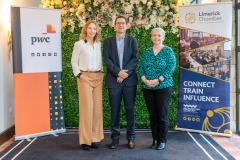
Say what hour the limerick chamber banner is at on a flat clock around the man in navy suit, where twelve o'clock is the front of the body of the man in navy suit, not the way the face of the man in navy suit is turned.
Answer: The limerick chamber banner is roughly at 8 o'clock from the man in navy suit.

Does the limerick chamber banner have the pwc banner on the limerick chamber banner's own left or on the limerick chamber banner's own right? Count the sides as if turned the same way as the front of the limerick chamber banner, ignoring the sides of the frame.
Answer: on the limerick chamber banner's own right

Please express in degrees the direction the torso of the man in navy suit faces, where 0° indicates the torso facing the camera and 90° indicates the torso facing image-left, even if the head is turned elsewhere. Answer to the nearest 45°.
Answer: approximately 0°

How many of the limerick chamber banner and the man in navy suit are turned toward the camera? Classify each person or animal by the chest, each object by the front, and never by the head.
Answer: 2

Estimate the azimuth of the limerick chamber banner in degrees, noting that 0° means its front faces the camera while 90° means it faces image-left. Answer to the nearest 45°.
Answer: approximately 0°
